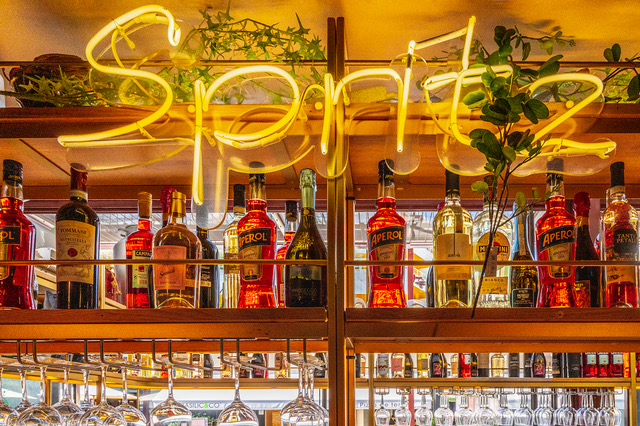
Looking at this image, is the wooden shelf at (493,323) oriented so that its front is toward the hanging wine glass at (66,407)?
no

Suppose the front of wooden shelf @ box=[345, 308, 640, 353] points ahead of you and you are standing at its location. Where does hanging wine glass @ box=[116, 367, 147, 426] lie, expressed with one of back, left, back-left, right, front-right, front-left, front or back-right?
right

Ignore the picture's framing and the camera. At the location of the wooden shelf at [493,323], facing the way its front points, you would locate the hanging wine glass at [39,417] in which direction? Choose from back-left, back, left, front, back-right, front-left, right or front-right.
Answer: right

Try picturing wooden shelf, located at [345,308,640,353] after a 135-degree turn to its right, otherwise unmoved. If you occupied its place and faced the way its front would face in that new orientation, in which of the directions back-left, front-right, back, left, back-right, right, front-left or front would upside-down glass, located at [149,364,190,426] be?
front-left

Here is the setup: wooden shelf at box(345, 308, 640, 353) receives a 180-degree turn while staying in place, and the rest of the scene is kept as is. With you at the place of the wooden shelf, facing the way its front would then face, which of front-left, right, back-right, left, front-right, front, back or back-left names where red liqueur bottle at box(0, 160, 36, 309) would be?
left

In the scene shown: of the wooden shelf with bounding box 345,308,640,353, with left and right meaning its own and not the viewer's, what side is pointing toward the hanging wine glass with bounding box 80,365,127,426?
right

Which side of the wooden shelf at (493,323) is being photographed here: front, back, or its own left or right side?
front
